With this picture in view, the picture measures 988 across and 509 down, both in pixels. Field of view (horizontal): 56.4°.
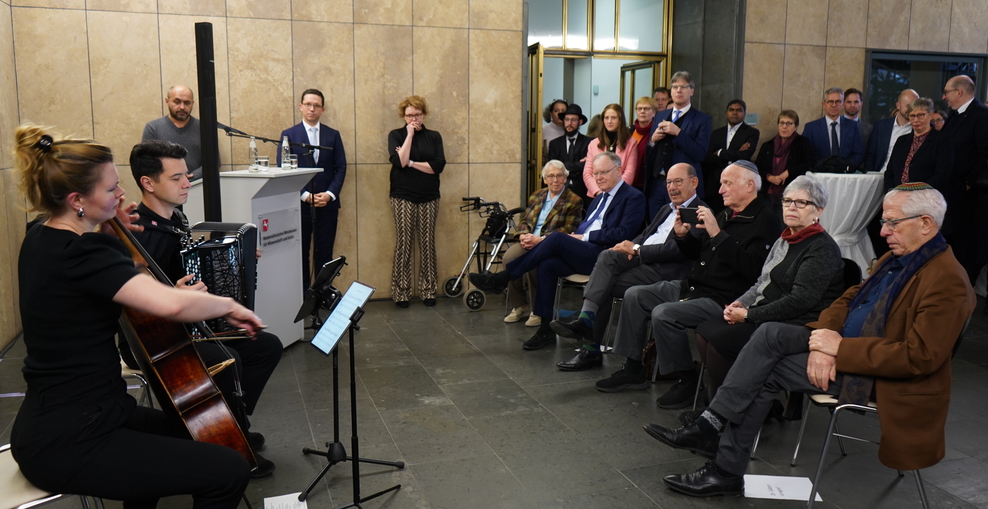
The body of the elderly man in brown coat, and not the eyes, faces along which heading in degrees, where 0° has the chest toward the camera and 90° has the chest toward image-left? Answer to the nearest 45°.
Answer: approximately 90°

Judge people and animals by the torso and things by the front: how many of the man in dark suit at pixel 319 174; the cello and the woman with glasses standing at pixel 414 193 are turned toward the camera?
2

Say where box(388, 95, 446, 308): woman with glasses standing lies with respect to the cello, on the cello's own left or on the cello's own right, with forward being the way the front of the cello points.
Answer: on the cello's own left

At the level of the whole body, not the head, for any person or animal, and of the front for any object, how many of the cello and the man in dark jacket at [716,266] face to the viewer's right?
1

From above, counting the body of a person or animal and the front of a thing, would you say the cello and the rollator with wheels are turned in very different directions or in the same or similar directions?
very different directions

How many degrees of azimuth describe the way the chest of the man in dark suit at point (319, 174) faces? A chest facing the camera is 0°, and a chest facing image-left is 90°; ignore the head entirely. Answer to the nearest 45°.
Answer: approximately 0°

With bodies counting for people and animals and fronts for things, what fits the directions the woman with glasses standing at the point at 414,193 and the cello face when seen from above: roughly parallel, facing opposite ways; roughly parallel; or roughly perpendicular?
roughly perpendicular

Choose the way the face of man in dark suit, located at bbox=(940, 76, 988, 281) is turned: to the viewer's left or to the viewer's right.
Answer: to the viewer's left
